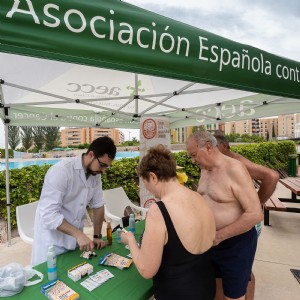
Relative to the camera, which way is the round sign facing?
toward the camera

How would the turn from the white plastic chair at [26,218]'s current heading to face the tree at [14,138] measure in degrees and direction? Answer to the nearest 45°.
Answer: approximately 135° to its left

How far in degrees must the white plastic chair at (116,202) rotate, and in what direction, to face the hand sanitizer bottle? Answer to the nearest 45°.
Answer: approximately 45° to its right

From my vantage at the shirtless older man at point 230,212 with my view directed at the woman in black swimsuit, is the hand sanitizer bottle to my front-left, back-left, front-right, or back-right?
front-right

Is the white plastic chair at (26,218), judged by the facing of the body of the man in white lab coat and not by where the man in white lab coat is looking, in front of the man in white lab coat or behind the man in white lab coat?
behind

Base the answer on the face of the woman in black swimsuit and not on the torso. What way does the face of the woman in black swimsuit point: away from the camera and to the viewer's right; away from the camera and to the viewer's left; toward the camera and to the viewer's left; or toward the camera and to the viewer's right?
away from the camera and to the viewer's left

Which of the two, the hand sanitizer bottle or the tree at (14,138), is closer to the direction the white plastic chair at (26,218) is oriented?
the hand sanitizer bottle

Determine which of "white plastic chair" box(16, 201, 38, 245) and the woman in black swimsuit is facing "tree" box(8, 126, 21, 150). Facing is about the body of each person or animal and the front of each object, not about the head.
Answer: the woman in black swimsuit

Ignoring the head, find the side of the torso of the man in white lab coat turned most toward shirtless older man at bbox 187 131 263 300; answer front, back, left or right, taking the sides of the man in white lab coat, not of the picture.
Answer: front

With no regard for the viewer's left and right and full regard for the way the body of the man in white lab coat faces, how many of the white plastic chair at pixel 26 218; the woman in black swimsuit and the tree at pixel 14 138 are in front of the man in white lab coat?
1

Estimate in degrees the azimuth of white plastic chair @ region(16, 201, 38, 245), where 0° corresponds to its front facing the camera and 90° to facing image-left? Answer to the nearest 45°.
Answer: approximately 315°

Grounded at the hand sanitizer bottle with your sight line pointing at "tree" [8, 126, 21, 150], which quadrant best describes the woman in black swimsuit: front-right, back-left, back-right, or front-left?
back-right

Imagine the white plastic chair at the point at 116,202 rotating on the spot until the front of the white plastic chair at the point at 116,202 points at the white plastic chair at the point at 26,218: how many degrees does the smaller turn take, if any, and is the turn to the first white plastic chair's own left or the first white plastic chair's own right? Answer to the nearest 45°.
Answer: approximately 90° to the first white plastic chair's own right

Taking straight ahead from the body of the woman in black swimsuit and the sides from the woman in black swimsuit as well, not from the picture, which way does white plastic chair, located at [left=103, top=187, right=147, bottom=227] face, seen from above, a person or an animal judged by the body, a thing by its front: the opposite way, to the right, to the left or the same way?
the opposite way

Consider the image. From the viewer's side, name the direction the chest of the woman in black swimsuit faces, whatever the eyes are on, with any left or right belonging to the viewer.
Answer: facing away from the viewer and to the left of the viewer

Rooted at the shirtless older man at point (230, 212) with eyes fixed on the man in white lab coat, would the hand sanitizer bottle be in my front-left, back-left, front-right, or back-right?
front-left

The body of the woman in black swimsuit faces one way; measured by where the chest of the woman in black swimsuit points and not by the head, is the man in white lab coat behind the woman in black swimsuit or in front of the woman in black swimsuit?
in front
